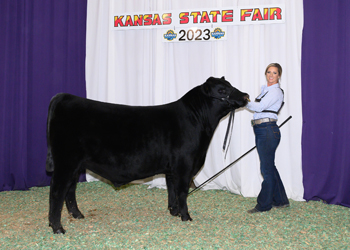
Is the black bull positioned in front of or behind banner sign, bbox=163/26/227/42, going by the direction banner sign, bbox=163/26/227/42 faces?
in front

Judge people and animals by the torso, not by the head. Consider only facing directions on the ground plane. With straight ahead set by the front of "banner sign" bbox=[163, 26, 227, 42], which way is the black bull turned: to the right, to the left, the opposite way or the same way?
to the left

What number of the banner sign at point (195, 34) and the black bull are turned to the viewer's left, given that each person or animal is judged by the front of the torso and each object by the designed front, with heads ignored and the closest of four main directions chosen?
0

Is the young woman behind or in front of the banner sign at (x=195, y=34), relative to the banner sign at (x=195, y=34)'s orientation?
in front

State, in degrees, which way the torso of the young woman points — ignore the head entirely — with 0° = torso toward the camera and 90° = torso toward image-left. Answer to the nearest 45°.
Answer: approximately 90°

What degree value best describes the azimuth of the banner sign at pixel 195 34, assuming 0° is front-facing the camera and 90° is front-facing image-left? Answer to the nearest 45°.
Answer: approximately 0°

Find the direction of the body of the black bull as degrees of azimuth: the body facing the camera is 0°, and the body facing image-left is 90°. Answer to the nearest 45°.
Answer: approximately 270°
